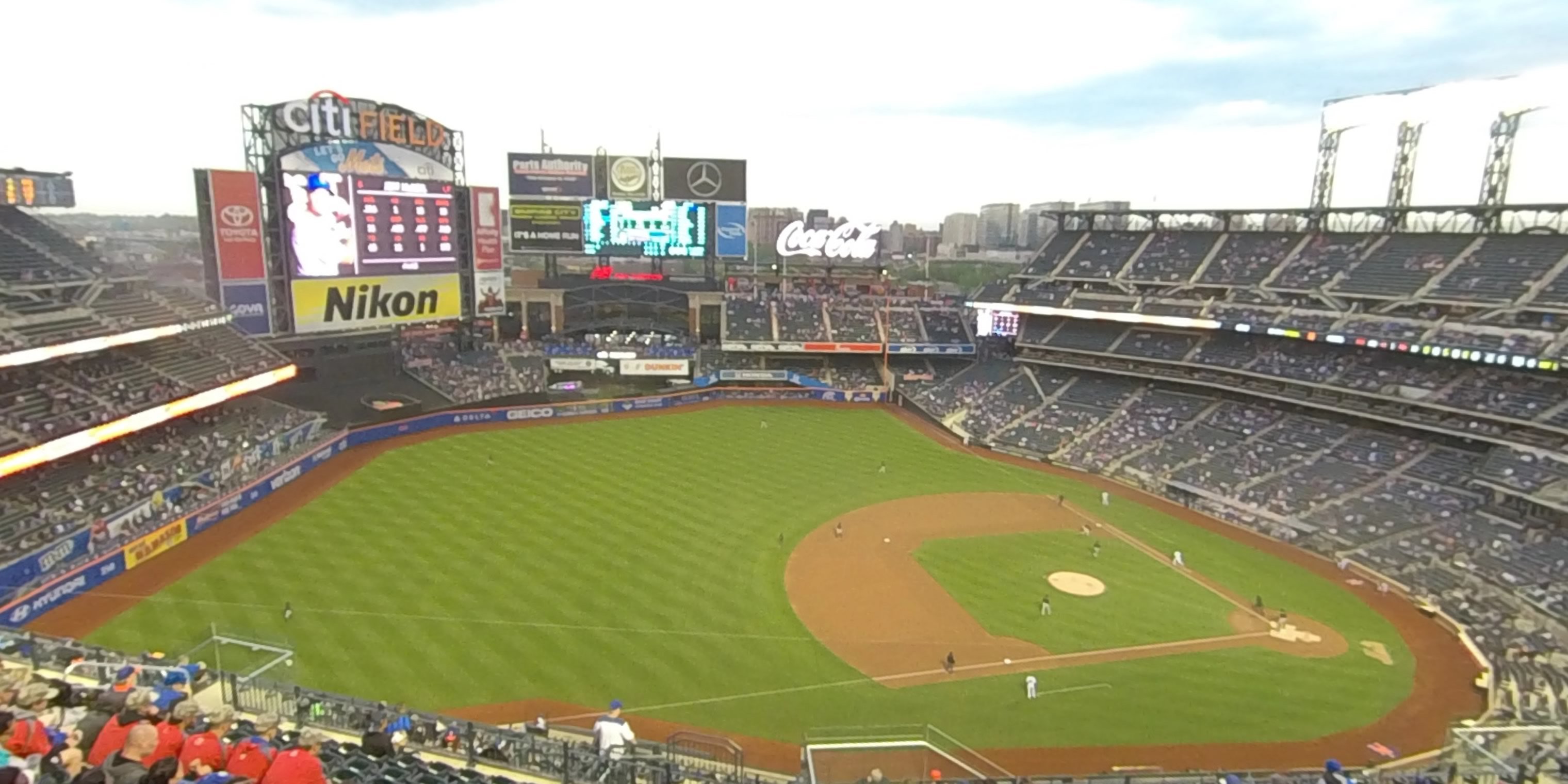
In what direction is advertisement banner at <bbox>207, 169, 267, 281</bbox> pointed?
toward the camera

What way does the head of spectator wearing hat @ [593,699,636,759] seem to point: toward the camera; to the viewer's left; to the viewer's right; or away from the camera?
away from the camera

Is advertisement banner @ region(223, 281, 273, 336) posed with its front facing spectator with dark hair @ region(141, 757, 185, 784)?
yes

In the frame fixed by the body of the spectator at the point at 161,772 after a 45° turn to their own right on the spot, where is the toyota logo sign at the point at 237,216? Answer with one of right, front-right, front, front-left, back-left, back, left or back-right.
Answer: left

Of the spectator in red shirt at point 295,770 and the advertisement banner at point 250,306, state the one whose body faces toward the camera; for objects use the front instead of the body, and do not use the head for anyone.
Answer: the advertisement banner

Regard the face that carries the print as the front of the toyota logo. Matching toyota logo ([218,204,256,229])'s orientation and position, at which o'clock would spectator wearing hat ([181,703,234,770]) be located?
The spectator wearing hat is roughly at 12 o'clock from the toyota logo.

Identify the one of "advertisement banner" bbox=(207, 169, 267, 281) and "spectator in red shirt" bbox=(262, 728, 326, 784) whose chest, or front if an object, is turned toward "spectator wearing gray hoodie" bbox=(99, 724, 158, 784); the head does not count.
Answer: the advertisement banner

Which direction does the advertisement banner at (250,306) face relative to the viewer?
toward the camera

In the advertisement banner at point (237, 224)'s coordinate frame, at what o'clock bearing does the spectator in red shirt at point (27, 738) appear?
The spectator in red shirt is roughly at 12 o'clock from the advertisement banner.

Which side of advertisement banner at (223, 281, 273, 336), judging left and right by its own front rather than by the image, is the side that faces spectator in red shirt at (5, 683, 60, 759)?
front

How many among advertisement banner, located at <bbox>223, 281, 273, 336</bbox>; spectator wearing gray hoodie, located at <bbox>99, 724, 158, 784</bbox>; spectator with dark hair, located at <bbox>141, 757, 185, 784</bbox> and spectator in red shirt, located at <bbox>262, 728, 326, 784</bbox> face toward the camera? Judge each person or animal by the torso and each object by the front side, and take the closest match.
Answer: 1

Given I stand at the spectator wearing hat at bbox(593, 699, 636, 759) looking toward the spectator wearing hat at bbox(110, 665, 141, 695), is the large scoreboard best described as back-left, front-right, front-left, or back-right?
front-right

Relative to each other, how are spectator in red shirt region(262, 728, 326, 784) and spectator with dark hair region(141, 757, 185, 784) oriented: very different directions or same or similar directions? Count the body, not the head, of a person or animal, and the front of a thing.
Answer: same or similar directions

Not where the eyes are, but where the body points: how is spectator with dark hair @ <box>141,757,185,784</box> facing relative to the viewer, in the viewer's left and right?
facing away from the viewer and to the right of the viewer

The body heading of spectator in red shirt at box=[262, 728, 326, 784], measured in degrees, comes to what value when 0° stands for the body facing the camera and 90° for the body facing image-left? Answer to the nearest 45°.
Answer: approximately 225°

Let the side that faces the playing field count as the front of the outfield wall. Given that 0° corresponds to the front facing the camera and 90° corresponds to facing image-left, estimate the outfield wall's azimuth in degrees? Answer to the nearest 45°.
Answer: approximately 315°

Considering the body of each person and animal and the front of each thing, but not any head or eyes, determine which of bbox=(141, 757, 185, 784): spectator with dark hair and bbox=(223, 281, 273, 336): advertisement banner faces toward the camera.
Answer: the advertisement banner

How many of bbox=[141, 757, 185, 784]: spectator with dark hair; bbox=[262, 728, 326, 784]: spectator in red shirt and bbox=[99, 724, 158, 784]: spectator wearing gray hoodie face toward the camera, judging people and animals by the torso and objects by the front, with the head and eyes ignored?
0

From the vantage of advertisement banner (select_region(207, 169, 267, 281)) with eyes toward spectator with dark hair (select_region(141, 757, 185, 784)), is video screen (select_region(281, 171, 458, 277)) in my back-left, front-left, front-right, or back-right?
back-left
